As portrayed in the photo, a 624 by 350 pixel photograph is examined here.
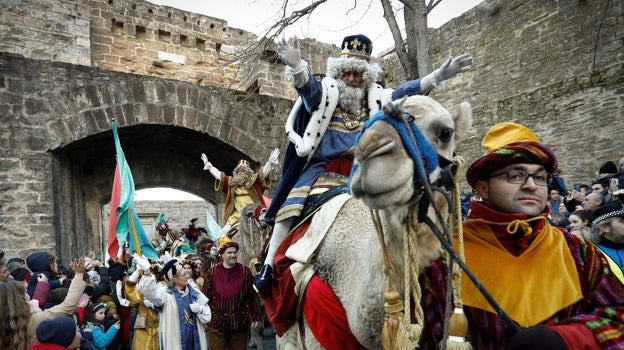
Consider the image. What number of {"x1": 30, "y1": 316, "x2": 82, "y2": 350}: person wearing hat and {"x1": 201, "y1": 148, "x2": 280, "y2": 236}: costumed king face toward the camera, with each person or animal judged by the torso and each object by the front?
1

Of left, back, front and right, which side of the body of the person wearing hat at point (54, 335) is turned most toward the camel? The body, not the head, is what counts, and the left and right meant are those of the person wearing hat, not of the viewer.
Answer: right

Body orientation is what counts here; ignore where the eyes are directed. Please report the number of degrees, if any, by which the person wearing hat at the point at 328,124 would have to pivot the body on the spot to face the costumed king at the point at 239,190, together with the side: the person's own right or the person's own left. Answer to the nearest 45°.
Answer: approximately 135° to the person's own right

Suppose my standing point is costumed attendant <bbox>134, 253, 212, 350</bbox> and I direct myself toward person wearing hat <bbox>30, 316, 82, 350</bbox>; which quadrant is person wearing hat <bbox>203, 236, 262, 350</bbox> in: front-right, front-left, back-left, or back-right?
back-left

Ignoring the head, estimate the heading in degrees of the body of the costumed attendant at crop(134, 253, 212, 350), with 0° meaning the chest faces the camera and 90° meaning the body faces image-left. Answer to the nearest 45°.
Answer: approximately 315°

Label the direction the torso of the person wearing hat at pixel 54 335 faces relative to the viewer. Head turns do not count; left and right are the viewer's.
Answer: facing away from the viewer and to the right of the viewer
